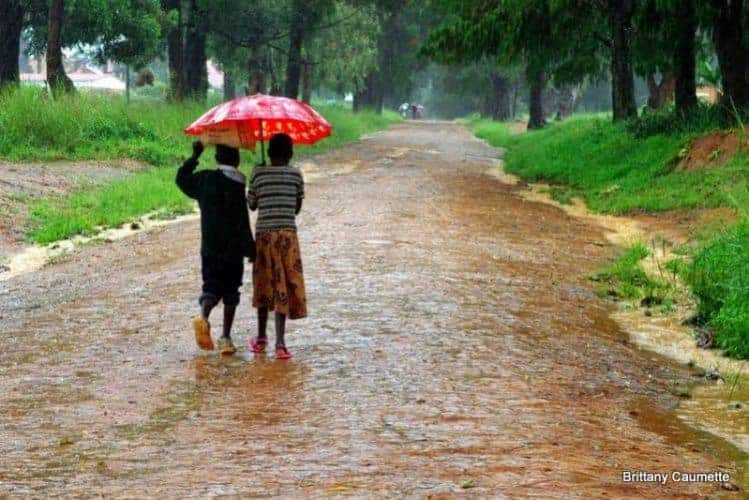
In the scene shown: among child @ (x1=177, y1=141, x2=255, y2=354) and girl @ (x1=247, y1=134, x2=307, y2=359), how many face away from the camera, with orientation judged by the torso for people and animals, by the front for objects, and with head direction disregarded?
2

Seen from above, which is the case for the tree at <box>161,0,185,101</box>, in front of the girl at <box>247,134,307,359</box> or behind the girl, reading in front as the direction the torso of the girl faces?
in front

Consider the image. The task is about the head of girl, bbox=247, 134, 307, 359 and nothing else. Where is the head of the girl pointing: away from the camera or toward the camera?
away from the camera

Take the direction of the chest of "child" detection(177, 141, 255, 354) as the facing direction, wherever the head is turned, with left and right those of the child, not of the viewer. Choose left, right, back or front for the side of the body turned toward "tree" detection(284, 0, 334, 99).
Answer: front

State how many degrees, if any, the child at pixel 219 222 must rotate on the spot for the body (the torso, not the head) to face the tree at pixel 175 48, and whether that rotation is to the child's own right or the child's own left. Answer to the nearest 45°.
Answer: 0° — they already face it

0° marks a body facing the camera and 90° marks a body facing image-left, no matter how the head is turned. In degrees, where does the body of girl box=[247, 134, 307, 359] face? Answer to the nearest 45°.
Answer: approximately 180°

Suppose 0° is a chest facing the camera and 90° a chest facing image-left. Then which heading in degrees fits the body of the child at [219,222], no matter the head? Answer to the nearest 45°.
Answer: approximately 180°

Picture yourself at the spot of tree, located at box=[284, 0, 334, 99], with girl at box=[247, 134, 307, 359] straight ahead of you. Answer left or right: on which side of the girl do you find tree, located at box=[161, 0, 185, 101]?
right

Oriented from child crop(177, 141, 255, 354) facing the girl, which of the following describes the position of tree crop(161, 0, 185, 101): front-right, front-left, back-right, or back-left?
back-left
